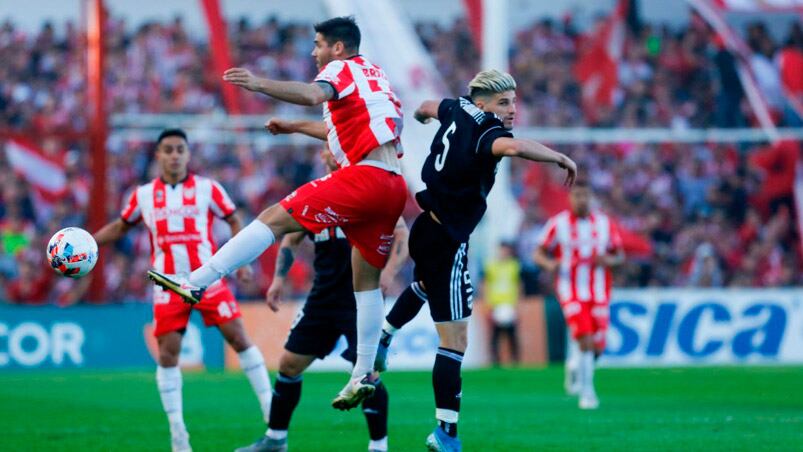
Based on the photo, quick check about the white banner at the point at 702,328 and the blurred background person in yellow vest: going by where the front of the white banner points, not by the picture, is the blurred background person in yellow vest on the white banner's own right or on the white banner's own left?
on the white banner's own right

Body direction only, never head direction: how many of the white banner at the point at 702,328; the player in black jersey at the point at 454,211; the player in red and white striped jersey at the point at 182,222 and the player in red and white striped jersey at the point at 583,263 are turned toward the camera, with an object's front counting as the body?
3

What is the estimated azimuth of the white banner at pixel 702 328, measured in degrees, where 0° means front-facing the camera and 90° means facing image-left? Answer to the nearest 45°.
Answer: approximately 0°

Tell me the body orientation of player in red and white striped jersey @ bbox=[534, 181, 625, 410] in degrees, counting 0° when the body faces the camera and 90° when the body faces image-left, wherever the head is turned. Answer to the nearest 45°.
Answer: approximately 0°

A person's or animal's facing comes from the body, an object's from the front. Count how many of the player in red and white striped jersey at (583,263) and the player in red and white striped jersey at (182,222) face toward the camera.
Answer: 2

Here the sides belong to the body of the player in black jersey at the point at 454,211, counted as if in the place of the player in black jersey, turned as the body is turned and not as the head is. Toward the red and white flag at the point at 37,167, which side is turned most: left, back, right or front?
left

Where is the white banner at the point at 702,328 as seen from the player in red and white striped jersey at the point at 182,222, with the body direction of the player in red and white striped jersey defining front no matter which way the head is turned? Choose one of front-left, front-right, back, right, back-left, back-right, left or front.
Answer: back-left
